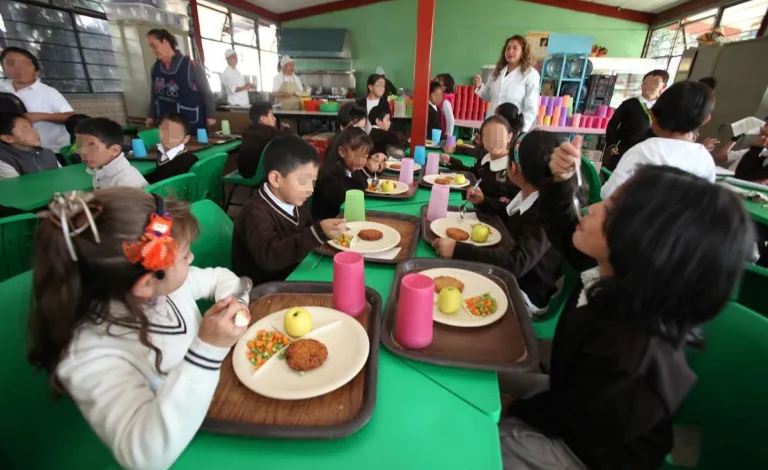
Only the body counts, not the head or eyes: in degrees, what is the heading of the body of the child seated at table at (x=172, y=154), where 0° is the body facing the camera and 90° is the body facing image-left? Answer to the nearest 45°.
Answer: approximately 45°

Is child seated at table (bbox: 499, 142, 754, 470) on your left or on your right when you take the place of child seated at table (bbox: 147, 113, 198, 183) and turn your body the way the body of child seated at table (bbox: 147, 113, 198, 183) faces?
on your left

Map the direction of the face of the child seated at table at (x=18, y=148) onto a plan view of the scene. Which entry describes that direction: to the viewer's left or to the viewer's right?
to the viewer's right

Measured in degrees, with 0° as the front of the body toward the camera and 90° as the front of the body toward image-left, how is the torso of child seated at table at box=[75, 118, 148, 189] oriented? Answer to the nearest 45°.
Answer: approximately 45°

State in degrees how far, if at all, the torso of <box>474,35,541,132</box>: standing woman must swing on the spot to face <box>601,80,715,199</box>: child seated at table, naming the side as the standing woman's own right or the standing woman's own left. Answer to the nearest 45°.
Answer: approximately 90° to the standing woman's own left

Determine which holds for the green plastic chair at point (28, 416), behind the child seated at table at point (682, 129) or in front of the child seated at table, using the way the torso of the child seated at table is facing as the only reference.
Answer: behind

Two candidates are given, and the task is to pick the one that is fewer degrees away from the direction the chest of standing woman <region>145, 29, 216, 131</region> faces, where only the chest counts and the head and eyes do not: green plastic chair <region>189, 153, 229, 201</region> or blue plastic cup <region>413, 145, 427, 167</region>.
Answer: the green plastic chair

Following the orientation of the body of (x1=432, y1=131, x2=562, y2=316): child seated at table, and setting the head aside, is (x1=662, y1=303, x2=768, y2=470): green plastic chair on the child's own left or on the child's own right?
on the child's own left

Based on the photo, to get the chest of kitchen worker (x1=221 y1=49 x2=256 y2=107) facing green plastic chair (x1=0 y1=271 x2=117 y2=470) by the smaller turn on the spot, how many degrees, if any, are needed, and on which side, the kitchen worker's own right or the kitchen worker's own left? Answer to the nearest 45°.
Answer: approximately 45° to the kitchen worker's own right
